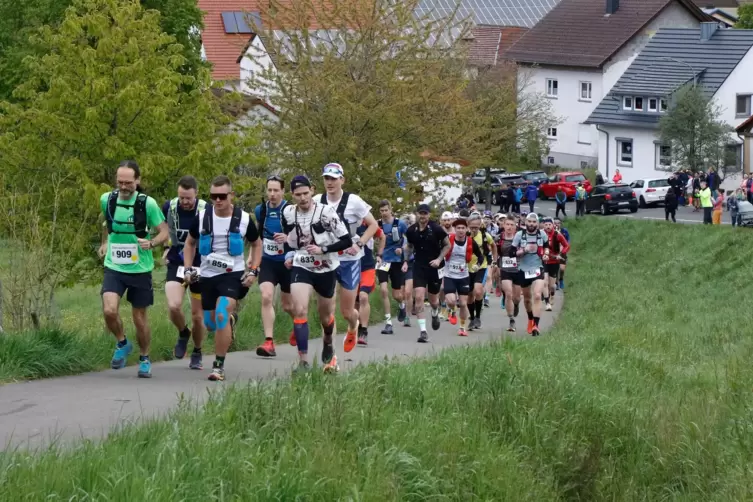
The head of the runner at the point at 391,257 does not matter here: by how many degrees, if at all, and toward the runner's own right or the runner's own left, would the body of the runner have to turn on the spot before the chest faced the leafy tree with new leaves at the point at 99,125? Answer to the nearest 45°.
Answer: approximately 90° to the runner's own right

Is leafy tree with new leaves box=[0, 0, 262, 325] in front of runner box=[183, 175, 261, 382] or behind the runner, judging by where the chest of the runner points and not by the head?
behind

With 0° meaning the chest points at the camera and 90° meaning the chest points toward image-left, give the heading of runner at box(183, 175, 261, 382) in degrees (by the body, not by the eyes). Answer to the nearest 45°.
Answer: approximately 0°
